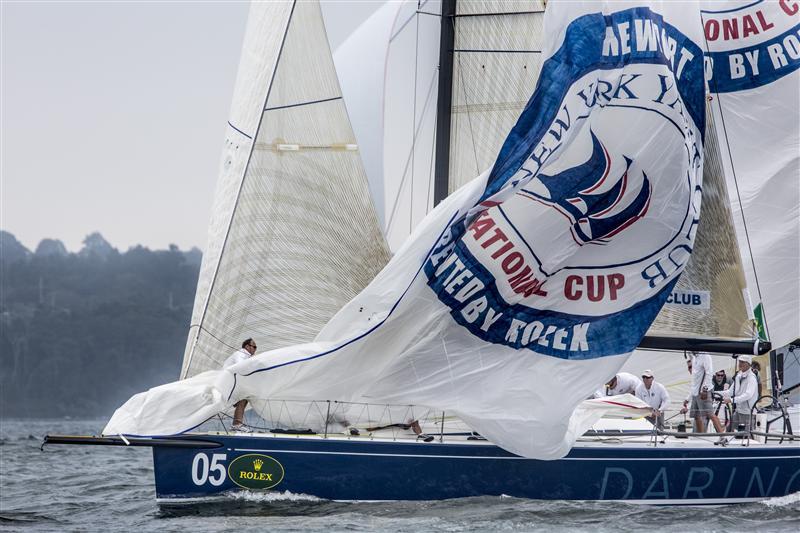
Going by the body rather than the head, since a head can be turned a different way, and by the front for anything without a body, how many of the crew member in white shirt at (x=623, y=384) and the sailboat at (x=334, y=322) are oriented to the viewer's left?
2

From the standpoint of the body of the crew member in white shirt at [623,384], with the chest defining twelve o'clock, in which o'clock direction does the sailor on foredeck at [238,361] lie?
The sailor on foredeck is roughly at 11 o'clock from the crew member in white shirt.

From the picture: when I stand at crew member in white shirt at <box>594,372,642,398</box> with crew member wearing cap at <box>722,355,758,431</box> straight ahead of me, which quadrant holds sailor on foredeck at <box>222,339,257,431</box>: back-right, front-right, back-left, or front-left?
back-right

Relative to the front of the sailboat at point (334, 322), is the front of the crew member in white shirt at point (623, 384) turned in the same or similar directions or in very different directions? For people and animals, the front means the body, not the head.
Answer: same or similar directions

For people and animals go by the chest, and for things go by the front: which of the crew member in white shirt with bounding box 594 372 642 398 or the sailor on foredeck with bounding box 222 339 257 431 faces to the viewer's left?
the crew member in white shirt

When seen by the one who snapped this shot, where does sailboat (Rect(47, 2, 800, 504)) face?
facing to the left of the viewer

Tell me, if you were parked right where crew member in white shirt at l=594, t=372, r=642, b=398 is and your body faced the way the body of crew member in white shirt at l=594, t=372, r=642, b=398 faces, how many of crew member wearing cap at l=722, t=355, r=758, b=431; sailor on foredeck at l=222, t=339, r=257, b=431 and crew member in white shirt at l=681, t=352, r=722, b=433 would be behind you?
2

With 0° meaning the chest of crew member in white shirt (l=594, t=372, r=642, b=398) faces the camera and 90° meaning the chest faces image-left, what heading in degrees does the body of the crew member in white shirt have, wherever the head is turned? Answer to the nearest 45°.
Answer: approximately 90°

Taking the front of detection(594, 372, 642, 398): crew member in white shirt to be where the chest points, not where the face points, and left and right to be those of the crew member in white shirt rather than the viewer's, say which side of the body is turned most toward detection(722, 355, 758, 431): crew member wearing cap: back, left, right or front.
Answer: back
